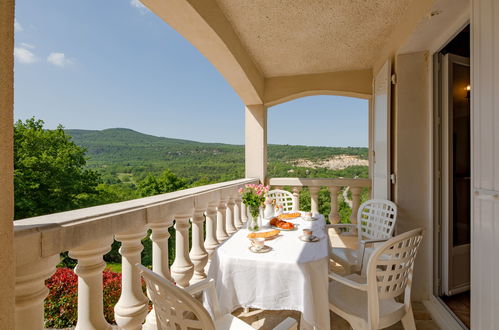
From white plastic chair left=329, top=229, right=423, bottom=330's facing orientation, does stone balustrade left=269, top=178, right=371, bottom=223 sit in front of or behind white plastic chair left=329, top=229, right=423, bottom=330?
in front

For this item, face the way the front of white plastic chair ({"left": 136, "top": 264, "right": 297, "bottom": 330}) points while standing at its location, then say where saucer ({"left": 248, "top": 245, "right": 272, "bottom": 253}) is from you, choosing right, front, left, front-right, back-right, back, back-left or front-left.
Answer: front

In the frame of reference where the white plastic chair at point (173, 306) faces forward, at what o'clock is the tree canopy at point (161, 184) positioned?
The tree canopy is roughly at 10 o'clock from the white plastic chair.

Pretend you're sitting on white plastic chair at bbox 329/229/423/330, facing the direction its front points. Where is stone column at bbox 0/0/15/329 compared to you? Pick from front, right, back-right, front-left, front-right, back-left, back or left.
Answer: left

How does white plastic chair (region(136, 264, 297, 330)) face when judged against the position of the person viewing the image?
facing away from the viewer and to the right of the viewer

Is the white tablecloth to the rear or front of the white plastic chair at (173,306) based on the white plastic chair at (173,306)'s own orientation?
to the front

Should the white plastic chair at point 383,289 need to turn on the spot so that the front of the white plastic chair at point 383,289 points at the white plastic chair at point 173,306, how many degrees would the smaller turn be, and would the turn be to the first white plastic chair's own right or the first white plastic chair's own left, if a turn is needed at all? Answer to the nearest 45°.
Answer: approximately 90° to the first white plastic chair's own left

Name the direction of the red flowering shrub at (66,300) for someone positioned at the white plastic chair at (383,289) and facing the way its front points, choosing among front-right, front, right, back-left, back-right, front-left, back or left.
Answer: front-left

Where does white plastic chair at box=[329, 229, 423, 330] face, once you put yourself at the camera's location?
facing away from the viewer and to the left of the viewer

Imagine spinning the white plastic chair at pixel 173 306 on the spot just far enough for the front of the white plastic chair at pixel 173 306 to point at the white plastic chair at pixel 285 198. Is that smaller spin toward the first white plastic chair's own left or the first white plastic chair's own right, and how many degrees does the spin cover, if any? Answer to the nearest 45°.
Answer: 0° — it already faces it

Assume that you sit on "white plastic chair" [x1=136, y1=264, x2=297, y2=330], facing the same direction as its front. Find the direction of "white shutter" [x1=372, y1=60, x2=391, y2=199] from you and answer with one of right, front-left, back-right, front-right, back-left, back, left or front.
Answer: front

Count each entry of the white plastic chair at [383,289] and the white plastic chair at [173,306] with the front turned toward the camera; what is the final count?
0

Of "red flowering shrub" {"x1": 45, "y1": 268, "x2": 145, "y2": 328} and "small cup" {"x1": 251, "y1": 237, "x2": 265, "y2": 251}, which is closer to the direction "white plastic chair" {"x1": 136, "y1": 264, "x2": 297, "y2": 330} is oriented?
the small cup

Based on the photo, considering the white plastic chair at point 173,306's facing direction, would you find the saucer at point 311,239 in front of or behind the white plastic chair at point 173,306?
in front
